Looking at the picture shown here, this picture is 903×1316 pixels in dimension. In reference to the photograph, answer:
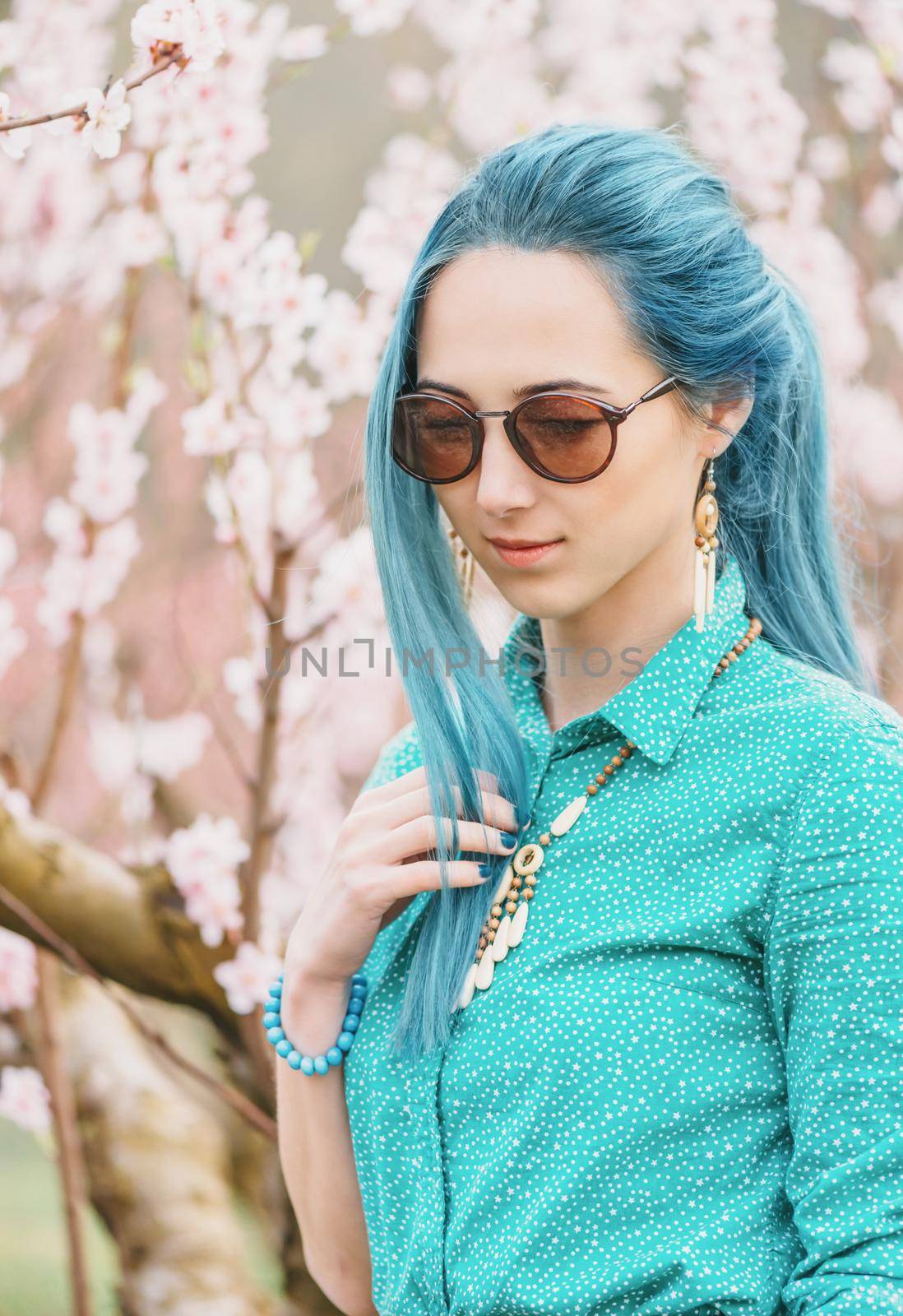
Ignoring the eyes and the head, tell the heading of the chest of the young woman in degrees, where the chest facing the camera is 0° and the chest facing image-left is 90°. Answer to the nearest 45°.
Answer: approximately 45°

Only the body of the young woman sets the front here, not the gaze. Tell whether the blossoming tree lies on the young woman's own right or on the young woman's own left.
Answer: on the young woman's own right
